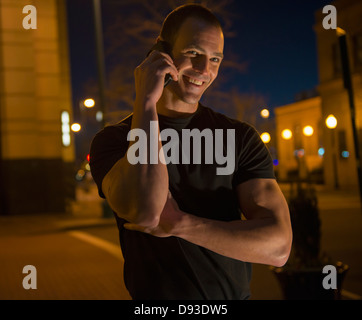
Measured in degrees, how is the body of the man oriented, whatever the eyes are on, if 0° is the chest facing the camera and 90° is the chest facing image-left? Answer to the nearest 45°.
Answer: approximately 0°

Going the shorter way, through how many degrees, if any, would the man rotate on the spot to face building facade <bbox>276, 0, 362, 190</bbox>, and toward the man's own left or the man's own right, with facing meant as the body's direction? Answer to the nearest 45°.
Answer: approximately 180°

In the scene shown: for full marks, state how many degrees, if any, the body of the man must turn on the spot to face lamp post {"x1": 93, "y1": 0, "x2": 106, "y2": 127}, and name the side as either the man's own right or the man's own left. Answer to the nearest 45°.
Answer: approximately 180°

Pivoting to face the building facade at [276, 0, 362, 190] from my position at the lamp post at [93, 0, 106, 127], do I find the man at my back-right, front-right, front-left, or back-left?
back-right
